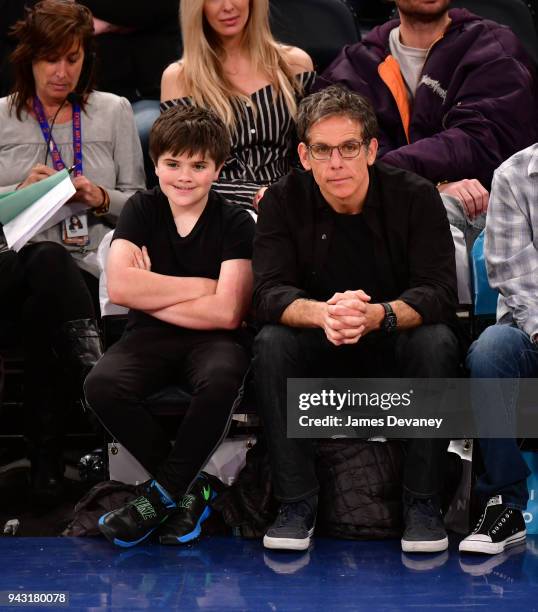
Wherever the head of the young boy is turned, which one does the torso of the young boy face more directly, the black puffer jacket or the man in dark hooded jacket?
the black puffer jacket

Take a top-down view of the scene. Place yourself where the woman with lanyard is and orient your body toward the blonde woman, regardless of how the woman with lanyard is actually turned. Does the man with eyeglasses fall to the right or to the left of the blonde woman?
right

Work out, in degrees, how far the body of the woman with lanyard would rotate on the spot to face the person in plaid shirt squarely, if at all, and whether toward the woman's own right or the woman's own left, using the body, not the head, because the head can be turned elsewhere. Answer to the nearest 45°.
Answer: approximately 45° to the woman's own left
